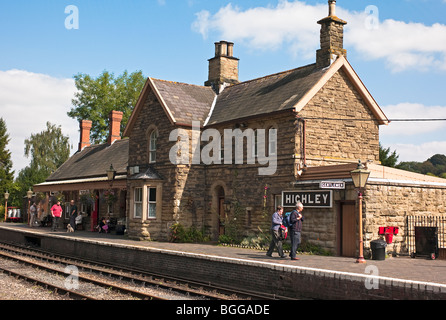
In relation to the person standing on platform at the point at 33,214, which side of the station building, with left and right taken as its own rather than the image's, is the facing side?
right

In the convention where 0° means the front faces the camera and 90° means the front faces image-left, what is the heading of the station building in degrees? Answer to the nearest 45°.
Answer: approximately 45°

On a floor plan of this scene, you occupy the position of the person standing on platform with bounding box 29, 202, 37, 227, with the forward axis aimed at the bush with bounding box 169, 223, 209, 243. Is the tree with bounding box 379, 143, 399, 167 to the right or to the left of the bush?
left

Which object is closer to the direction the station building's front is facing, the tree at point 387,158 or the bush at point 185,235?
the bush

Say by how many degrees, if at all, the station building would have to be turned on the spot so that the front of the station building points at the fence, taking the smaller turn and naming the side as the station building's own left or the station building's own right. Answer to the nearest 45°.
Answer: approximately 90° to the station building's own left

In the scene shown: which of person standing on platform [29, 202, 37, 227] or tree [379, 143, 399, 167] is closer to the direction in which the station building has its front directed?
the person standing on platform

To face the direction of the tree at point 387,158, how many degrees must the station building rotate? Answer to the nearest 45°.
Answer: approximately 180°
